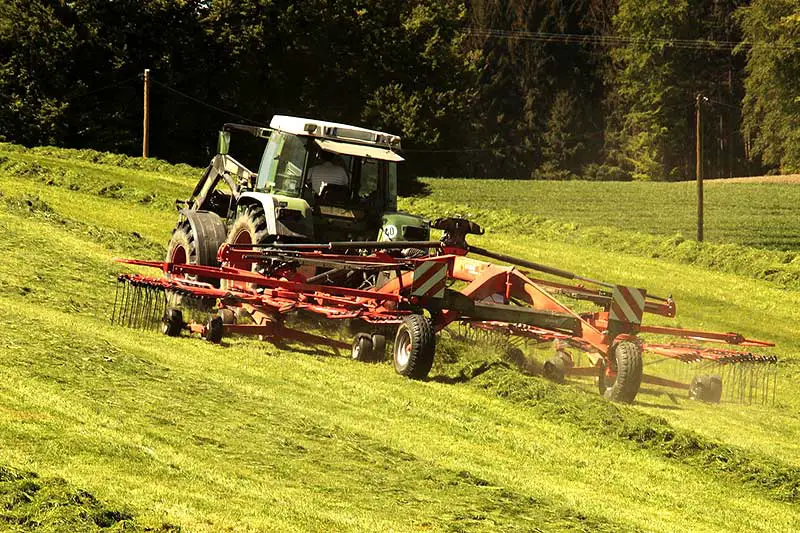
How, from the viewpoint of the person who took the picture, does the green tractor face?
facing away from the viewer and to the left of the viewer

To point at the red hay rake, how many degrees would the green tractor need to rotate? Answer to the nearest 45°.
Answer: approximately 180°

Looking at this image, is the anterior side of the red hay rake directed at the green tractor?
yes

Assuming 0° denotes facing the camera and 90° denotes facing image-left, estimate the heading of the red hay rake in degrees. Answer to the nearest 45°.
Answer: approximately 135°
